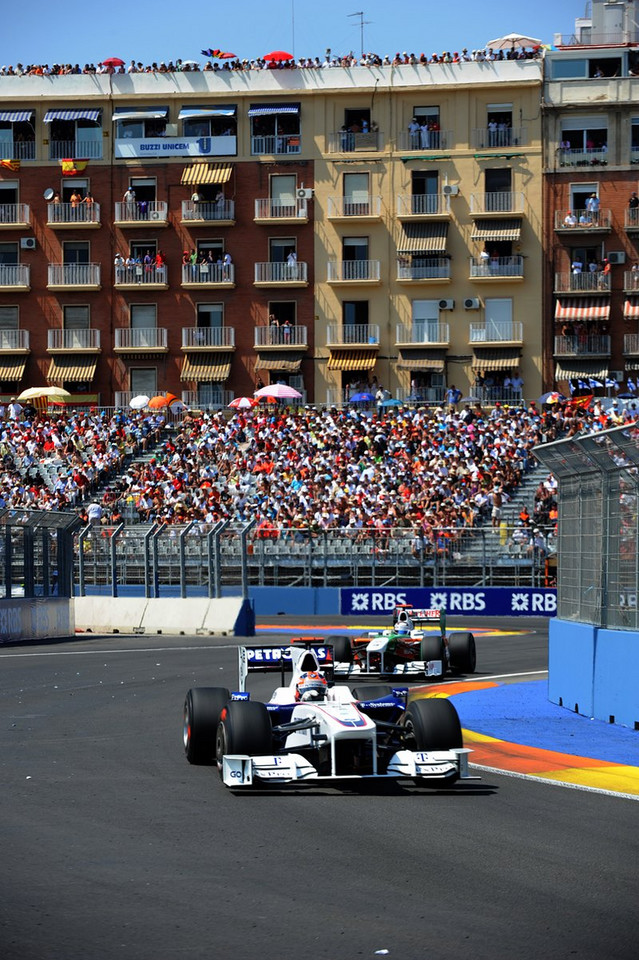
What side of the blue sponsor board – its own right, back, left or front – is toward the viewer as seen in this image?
front

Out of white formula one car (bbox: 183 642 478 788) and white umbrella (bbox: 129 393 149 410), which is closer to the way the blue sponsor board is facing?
the white formula one car

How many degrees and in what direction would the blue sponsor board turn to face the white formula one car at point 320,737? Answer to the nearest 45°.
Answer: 0° — it already faces it

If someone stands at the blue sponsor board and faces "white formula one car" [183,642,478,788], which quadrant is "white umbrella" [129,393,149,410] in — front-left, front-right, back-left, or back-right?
back-right

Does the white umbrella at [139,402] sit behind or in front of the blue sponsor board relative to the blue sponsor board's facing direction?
behind
